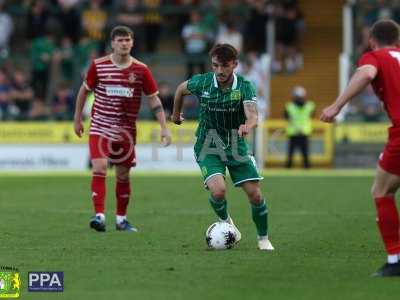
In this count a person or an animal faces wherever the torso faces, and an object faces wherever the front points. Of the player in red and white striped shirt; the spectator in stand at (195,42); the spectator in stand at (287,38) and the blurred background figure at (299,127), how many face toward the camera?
4

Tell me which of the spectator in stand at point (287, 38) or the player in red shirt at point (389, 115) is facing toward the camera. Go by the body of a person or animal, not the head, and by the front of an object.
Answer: the spectator in stand

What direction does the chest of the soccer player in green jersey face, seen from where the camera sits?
toward the camera

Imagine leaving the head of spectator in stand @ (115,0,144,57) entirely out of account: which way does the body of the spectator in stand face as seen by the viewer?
toward the camera

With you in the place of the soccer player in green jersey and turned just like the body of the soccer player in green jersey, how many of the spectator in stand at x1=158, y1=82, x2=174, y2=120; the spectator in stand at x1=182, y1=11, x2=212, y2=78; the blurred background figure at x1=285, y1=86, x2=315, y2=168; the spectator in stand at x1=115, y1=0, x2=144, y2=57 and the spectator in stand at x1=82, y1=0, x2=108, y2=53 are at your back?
5

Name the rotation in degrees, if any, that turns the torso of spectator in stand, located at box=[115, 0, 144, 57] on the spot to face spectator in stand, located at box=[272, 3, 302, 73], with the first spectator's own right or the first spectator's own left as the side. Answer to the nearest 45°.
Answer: approximately 90° to the first spectator's own left

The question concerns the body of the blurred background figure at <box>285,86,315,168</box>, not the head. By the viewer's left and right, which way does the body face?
facing the viewer

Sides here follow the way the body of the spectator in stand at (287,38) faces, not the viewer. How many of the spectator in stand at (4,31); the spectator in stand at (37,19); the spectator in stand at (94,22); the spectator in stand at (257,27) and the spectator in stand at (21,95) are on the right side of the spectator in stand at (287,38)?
5

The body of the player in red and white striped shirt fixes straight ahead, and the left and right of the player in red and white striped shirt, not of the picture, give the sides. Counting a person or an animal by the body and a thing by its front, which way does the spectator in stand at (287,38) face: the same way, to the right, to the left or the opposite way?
the same way

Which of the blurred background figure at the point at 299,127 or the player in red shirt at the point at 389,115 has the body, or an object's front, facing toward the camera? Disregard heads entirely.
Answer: the blurred background figure

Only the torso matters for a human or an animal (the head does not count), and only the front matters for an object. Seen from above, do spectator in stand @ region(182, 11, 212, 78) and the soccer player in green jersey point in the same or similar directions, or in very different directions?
same or similar directions

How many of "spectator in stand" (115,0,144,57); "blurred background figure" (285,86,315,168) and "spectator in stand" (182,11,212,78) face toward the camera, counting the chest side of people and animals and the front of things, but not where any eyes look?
3

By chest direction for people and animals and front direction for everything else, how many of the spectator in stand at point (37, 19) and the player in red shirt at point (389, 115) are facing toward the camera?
1

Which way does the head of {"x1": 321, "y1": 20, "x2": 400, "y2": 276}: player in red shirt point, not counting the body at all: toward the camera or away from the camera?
away from the camera

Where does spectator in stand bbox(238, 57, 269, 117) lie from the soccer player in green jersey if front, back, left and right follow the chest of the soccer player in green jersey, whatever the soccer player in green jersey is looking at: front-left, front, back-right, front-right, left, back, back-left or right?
back

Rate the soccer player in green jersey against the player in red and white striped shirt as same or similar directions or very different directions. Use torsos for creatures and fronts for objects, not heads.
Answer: same or similar directions

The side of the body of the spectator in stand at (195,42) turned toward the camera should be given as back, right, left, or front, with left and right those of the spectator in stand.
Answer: front
